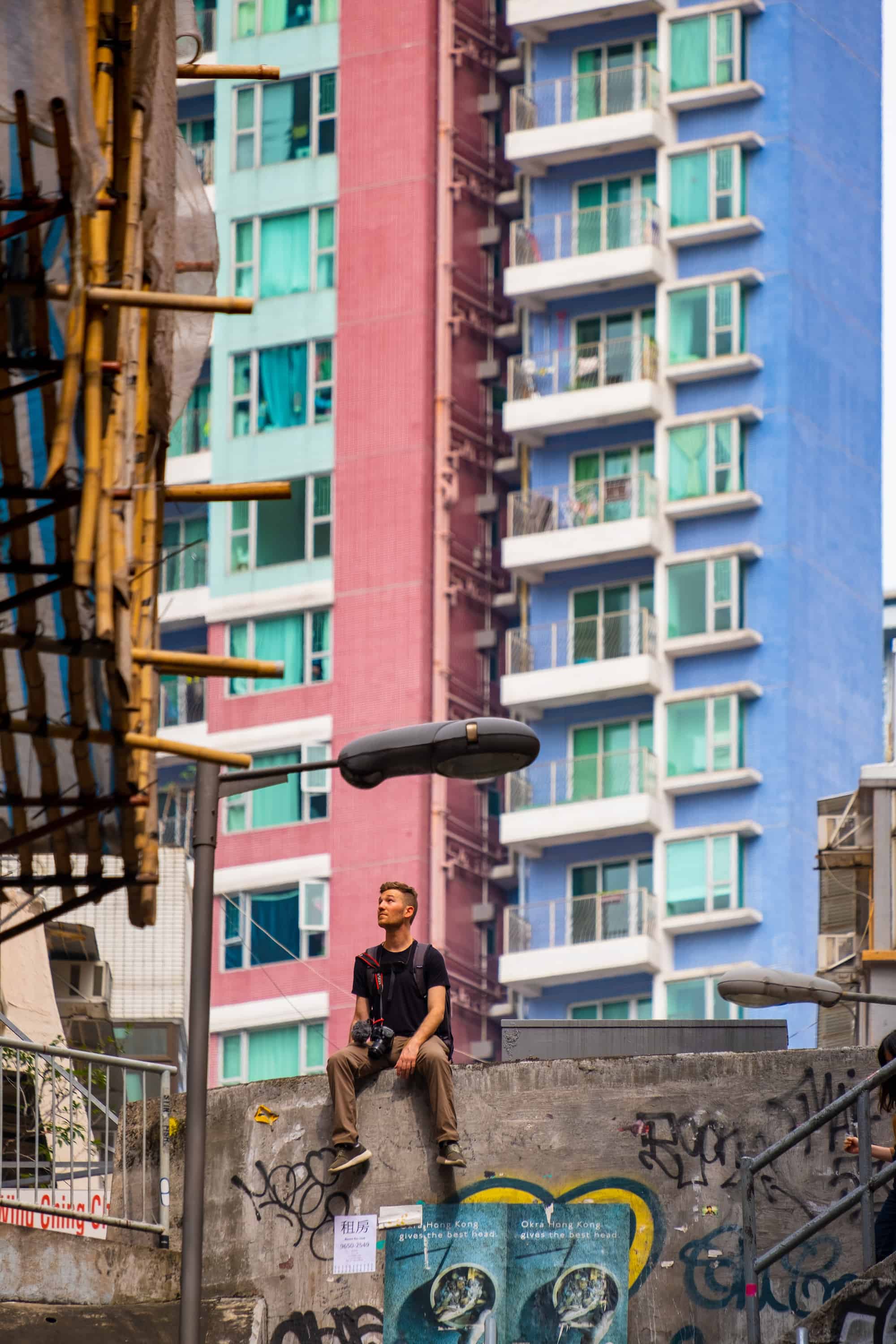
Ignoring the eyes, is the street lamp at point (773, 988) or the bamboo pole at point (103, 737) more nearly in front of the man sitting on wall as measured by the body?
the bamboo pole

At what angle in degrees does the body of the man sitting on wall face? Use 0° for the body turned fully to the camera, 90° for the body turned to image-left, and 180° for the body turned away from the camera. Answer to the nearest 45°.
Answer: approximately 0°

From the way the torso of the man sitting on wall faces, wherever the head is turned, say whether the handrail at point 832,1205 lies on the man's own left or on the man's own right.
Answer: on the man's own left

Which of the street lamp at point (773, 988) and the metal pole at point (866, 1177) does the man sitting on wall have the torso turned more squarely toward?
the metal pole

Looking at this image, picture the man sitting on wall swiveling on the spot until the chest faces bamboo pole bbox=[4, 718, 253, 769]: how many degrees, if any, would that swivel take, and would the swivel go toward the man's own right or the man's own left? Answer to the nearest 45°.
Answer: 0° — they already face it
